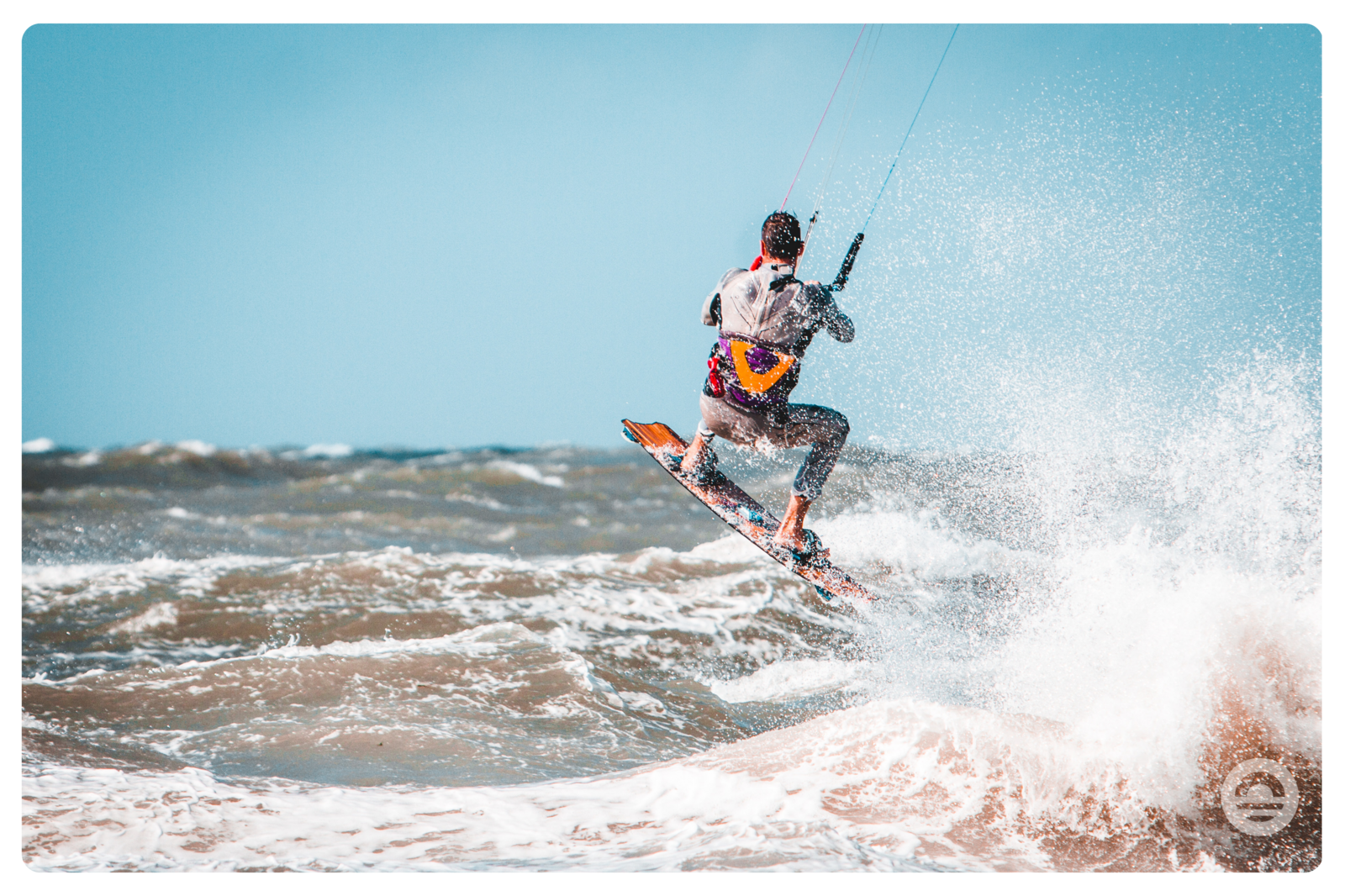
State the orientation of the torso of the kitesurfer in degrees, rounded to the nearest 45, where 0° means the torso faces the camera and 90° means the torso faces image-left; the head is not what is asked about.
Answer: approximately 180°
